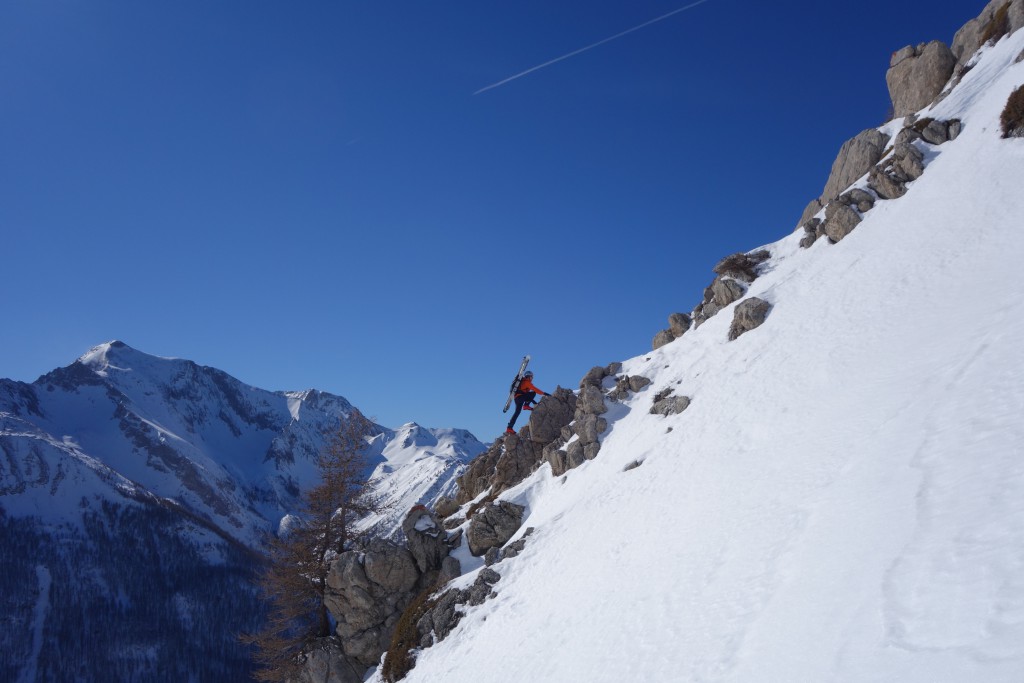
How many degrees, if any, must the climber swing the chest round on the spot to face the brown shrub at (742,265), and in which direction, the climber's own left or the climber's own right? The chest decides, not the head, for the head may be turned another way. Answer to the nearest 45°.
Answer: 0° — they already face it

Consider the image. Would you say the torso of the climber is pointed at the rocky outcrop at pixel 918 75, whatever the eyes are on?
yes

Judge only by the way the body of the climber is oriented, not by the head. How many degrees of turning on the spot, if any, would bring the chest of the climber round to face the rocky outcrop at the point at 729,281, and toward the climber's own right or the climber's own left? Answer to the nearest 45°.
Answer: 0° — they already face it

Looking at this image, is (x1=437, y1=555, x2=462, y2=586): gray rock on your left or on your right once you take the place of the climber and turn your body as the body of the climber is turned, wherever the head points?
on your right

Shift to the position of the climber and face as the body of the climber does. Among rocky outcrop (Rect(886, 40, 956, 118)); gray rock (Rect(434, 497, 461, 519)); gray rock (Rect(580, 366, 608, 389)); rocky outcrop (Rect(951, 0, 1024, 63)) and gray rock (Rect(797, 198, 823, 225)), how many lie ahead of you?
4

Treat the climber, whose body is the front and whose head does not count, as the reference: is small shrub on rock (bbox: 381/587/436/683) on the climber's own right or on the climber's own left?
on the climber's own right

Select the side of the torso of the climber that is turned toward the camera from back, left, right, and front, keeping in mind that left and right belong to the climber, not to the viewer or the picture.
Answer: right

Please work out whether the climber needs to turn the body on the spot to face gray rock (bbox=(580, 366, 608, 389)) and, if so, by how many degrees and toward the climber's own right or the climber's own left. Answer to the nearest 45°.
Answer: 0° — they already face it

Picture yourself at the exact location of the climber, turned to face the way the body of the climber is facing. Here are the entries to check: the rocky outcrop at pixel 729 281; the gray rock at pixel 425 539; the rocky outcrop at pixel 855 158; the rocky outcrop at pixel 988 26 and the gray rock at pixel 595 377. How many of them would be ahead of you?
4
